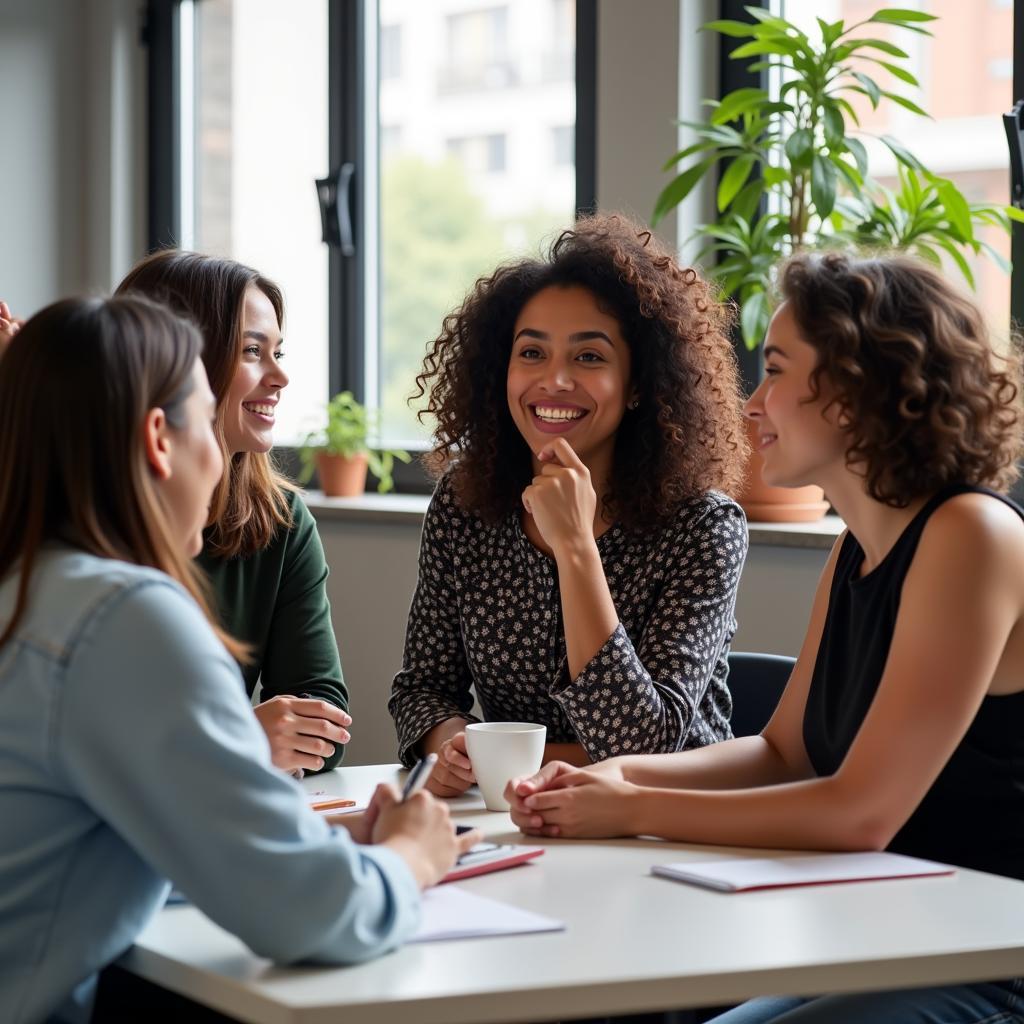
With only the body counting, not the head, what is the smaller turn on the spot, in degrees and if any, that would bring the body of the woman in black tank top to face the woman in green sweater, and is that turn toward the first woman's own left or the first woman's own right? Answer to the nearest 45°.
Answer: approximately 45° to the first woman's own right

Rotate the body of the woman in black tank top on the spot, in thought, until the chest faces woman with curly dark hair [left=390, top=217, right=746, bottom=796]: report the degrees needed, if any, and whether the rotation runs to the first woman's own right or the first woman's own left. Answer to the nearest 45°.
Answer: approximately 45° to the first woman's own right

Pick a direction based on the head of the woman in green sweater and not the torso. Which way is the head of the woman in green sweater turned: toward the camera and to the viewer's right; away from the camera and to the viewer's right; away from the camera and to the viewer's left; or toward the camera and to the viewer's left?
toward the camera and to the viewer's right

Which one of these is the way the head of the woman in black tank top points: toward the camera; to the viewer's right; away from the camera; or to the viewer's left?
to the viewer's left

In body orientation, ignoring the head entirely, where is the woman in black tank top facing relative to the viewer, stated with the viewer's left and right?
facing to the left of the viewer

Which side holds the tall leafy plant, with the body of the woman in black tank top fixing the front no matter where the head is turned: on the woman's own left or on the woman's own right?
on the woman's own right

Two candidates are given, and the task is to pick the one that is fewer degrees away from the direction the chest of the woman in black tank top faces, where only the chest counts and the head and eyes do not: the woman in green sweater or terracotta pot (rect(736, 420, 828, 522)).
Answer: the woman in green sweater

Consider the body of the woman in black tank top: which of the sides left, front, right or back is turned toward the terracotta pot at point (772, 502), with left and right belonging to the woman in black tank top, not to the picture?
right
